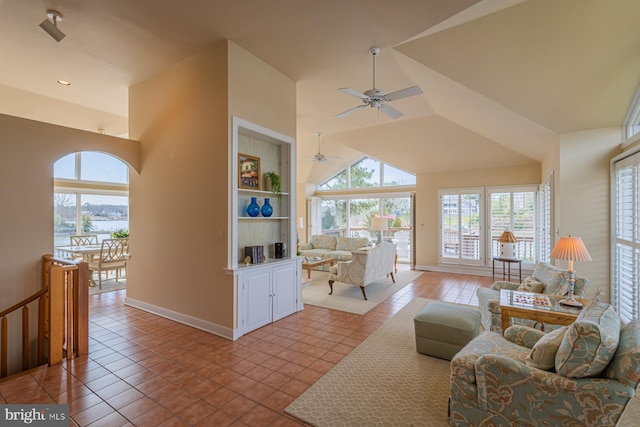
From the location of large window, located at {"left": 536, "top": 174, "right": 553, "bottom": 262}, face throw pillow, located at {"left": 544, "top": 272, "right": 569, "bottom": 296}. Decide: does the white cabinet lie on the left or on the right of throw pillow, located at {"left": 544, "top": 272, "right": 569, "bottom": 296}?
right

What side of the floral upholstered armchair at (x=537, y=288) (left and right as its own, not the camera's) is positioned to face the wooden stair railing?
front

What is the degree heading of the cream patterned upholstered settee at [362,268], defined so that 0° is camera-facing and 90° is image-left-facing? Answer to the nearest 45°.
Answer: approximately 135°

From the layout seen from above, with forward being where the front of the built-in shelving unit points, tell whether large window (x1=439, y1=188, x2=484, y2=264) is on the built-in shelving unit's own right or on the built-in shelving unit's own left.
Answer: on the built-in shelving unit's own left

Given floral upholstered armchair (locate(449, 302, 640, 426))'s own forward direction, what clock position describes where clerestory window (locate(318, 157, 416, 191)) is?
The clerestory window is roughly at 2 o'clock from the floral upholstered armchair.

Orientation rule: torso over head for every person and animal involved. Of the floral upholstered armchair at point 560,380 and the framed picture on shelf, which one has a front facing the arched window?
the floral upholstered armchair

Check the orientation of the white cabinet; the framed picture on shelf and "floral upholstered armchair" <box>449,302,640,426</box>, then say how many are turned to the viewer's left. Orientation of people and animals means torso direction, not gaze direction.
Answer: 1

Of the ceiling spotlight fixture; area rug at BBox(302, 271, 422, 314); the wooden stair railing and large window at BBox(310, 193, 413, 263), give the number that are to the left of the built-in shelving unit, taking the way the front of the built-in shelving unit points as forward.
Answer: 2

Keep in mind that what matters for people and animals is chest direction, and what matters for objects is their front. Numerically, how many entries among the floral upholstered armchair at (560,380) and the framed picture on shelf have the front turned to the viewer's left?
1

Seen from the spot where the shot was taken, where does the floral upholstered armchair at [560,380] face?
facing to the left of the viewer

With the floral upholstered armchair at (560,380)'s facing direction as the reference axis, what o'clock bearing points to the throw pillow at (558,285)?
The throw pillow is roughly at 3 o'clock from the floral upholstered armchair.

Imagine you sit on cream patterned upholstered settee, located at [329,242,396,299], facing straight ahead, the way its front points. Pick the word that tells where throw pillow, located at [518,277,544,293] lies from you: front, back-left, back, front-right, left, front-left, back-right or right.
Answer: back

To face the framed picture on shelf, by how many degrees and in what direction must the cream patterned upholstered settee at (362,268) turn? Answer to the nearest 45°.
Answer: approximately 90° to its left

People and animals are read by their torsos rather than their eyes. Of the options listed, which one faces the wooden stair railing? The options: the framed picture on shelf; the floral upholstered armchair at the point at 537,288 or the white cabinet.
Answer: the floral upholstered armchair

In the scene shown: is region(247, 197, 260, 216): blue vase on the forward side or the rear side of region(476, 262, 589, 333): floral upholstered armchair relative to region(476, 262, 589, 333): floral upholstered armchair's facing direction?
on the forward side
